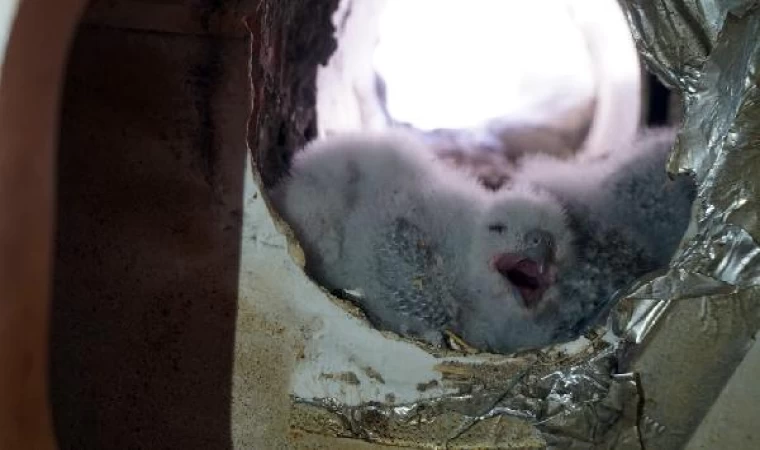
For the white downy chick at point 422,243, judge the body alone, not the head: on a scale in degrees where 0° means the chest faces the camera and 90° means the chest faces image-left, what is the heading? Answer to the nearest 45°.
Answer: approximately 315°
